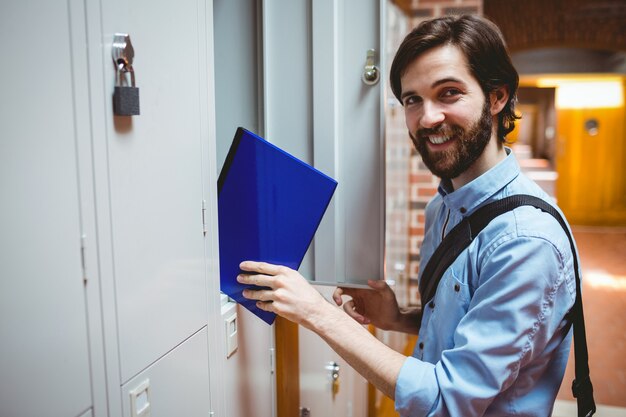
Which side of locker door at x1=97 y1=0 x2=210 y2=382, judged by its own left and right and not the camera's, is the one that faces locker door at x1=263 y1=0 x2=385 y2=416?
left

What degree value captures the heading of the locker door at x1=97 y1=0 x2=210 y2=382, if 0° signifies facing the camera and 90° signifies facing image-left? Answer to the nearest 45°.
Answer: approximately 315°
